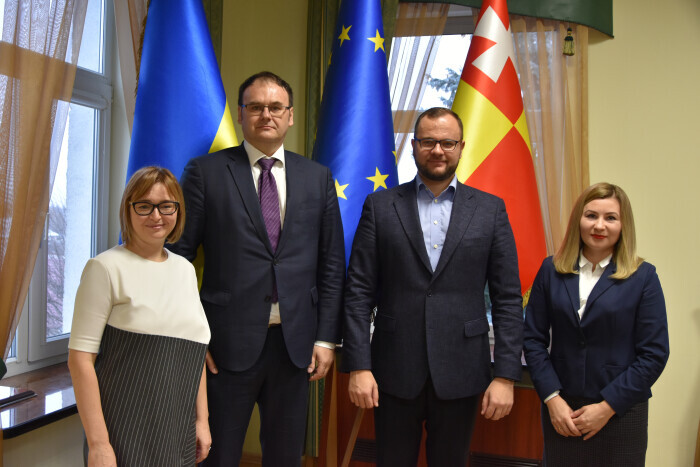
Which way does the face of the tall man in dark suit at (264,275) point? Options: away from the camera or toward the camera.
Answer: toward the camera

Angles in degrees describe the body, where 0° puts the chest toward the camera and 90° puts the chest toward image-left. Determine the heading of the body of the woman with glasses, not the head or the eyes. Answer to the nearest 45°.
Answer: approximately 315°

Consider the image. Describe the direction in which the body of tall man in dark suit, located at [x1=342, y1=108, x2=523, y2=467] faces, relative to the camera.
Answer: toward the camera

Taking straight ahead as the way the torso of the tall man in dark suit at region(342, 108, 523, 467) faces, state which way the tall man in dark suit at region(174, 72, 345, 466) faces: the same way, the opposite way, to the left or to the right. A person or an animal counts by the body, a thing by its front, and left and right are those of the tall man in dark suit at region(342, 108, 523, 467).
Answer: the same way

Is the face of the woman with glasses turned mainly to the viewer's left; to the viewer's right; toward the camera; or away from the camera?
toward the camera

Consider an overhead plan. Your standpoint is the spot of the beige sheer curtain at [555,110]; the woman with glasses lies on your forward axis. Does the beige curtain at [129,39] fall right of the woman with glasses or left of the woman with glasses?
right

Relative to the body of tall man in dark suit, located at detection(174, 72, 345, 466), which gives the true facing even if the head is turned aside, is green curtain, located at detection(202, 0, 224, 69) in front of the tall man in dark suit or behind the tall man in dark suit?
behind

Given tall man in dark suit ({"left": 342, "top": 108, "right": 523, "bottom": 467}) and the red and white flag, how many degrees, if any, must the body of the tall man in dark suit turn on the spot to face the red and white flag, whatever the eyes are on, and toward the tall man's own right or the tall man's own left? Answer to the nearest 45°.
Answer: approximately 180°

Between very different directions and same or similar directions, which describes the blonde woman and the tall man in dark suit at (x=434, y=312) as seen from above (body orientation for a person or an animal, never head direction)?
same or similar directions

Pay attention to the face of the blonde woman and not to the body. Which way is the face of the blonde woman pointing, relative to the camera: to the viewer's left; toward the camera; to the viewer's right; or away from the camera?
toward the camera

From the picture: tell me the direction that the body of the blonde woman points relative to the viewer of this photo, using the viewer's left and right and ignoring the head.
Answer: facing the viewer

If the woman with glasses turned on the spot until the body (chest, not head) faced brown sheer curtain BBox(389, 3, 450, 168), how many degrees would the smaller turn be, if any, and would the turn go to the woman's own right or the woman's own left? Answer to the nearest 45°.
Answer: approximately 90° to the woman's own left

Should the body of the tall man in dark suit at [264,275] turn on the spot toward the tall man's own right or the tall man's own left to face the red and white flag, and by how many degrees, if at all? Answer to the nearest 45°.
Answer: approximately 135° to the tall man's own left

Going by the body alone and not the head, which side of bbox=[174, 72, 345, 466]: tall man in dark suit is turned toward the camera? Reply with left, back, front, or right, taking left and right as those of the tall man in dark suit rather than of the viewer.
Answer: front
